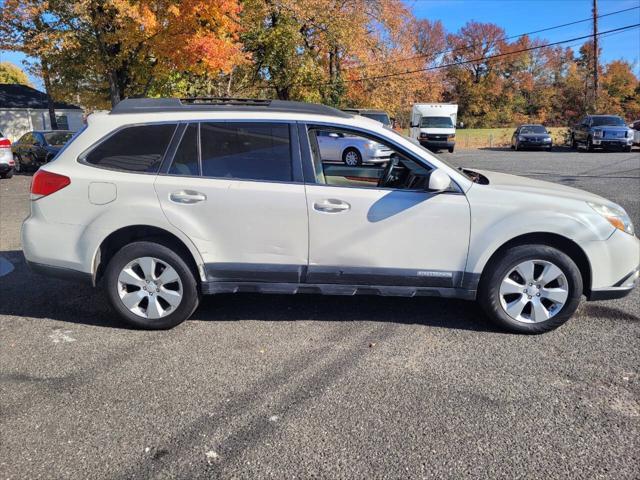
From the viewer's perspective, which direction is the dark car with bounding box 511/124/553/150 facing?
toward the camera

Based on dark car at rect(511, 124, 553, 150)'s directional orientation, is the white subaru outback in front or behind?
in front

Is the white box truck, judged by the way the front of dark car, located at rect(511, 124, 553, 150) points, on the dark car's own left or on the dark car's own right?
on the dark car's own right

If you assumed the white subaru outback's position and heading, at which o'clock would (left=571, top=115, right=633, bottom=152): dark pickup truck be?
The dark pickup truck is roughly at 10 o'clock from the white subaru outback.

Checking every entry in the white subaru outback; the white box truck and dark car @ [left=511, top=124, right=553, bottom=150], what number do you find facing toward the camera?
2

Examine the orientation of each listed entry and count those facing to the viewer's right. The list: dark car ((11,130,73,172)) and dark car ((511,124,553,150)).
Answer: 0

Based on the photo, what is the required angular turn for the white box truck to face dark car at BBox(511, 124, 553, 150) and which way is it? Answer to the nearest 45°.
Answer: approximately 135° to its left

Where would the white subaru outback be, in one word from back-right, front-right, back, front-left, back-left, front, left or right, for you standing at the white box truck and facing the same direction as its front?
front

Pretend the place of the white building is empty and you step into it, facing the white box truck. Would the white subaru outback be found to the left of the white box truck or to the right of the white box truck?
right

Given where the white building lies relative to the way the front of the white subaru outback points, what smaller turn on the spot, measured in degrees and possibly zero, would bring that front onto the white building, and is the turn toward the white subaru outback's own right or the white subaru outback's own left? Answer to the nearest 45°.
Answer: approximately 135° to the white subaru outback's own left

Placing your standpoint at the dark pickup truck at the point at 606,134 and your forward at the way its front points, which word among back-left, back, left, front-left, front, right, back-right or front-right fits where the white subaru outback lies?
front-right

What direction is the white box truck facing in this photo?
toward the camera

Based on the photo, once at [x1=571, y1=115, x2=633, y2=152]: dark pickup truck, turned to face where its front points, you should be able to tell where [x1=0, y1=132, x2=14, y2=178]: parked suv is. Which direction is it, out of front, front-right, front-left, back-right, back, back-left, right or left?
right

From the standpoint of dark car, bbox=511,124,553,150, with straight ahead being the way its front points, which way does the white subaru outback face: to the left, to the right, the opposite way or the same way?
to the left

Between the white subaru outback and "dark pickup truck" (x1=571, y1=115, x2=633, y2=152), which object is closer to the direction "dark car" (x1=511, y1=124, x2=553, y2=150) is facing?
the white subaru outback

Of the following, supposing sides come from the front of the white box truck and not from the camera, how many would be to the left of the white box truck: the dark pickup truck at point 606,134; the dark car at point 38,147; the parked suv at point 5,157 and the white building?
1

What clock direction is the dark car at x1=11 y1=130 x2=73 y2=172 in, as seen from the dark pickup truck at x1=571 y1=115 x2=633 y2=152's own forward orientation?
the dark car at x1=11 y1=130 x2=73 y2=172 is roughly at 3 o'clock from the dark pickup truck at x1=571 y1=115 x2=633 y2=152.

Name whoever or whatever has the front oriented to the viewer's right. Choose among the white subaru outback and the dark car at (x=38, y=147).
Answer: the white subaru outback

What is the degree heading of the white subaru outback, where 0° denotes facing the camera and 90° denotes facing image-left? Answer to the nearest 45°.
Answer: approximately 270°
